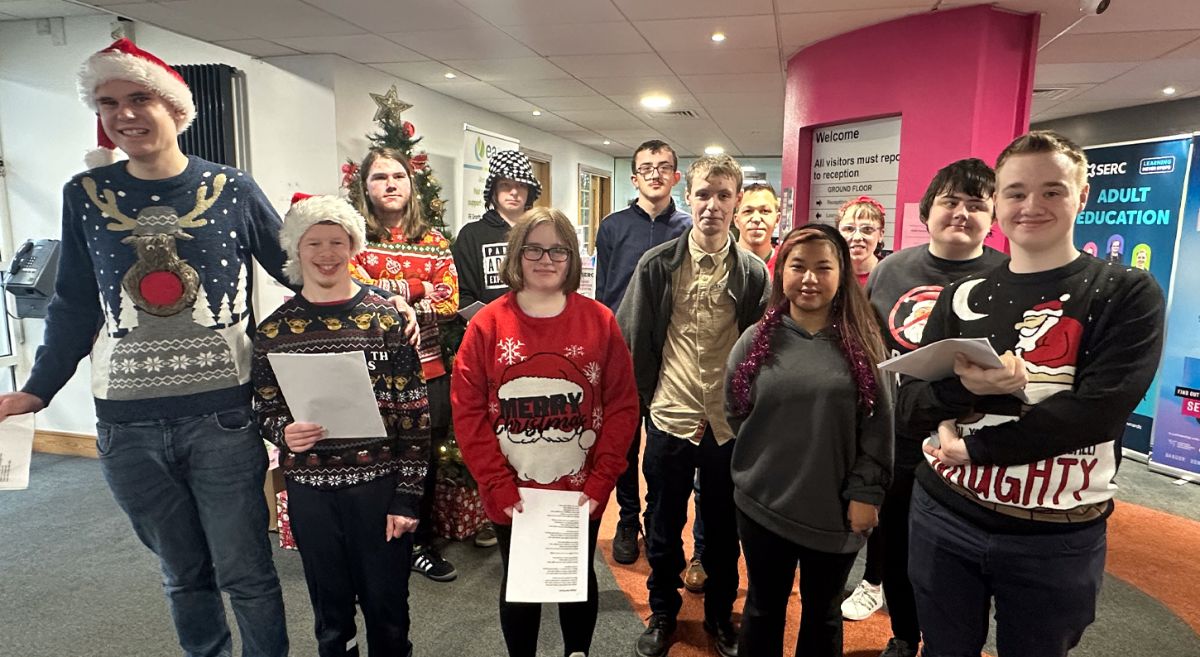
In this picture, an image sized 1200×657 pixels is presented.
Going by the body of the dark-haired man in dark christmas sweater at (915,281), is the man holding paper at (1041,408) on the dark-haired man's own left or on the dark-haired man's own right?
on the dark-haired man's own left

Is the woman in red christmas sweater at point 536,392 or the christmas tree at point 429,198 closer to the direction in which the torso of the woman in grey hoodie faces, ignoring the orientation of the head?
the woman in red christmas sweater

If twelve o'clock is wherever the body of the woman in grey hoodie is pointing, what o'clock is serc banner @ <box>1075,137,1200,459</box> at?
The serc banner is roughly at 7 o'clock from the woman in grey hoodie.

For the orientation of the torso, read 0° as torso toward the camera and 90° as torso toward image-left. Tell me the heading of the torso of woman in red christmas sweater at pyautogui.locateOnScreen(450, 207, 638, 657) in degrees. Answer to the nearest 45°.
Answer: approximately 0°

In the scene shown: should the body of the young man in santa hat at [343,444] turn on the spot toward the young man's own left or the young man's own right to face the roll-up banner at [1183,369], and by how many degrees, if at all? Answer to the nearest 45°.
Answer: approximately 90° to the young man's own left

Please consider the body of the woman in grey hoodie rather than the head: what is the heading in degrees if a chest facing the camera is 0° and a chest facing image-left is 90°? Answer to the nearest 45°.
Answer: approximately 0°

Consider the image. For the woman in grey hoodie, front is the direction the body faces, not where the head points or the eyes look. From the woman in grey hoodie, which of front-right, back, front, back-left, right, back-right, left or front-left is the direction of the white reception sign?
back

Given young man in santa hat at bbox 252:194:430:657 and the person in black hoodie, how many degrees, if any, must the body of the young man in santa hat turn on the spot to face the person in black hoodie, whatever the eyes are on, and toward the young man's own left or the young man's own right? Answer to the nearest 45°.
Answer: approximately 135° to the young man's own left

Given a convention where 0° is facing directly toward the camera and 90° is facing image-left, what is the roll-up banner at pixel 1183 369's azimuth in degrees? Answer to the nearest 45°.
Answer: approximately 45°
